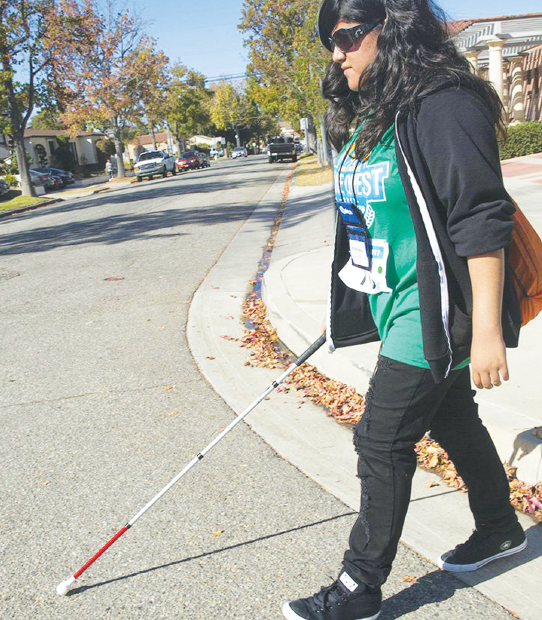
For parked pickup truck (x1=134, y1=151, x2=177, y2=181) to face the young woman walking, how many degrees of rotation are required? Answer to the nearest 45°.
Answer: approximately 45° to its left

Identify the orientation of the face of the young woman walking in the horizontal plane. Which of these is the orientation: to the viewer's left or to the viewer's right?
to the viewer's left

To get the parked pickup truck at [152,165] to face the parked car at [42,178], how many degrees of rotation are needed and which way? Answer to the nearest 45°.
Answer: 0° — it already faces it

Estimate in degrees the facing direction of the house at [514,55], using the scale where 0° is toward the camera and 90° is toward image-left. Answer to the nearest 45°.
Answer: approximately 45°

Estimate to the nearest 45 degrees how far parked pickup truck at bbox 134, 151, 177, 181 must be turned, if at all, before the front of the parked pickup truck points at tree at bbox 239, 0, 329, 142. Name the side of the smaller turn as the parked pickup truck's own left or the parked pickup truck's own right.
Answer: approximately 90° to the parked pickup truck's own left

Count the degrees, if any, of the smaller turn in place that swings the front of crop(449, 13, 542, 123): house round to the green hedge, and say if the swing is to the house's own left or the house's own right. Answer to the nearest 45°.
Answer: approximately 45° to the house's own left
